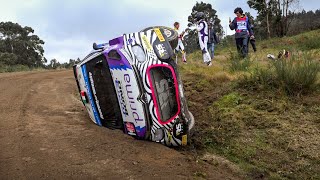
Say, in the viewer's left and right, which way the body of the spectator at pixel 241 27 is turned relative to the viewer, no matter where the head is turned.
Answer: facing the viewer and to the left of the viewer

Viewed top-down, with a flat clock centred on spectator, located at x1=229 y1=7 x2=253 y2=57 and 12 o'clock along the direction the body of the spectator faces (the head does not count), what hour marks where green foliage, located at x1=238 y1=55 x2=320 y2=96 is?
The green foliage is roughly at 10 o'clock from the spectator.

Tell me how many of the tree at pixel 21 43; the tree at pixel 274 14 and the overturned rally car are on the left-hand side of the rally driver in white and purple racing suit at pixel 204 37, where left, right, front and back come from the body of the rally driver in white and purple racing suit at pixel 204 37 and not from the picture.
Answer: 1

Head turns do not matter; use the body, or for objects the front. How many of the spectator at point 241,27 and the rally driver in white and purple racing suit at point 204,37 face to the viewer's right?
0

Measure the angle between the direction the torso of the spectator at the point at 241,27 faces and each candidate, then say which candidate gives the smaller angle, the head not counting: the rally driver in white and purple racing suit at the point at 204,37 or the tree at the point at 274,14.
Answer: the rally driver in white and purple racing suit

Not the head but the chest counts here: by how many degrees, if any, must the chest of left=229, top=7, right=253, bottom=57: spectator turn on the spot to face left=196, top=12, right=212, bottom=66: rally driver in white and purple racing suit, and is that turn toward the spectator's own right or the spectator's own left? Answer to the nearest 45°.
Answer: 0° — they already face them

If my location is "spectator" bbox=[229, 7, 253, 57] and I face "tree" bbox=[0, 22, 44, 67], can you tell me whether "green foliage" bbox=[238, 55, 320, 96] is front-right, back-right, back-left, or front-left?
back-left
